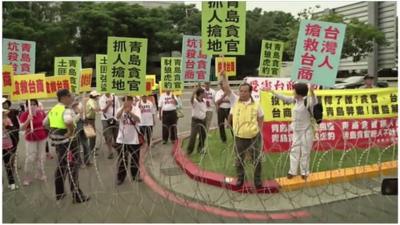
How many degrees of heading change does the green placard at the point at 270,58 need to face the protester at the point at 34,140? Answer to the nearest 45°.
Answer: approximately 45° to its right

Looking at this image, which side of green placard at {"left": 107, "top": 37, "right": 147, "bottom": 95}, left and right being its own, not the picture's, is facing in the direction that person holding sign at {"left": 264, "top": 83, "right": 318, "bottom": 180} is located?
left

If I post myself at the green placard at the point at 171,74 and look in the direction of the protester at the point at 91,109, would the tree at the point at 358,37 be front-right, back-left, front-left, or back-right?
back-right

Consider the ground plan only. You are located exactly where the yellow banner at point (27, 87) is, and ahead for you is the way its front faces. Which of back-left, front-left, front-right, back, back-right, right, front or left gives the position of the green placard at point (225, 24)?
front-left
